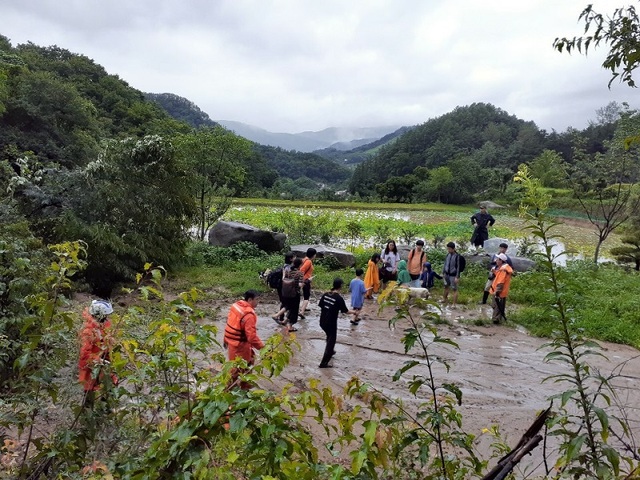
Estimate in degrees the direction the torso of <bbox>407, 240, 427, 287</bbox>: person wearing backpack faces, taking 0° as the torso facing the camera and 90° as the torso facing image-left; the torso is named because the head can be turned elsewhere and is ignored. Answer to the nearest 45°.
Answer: approximately 0°
